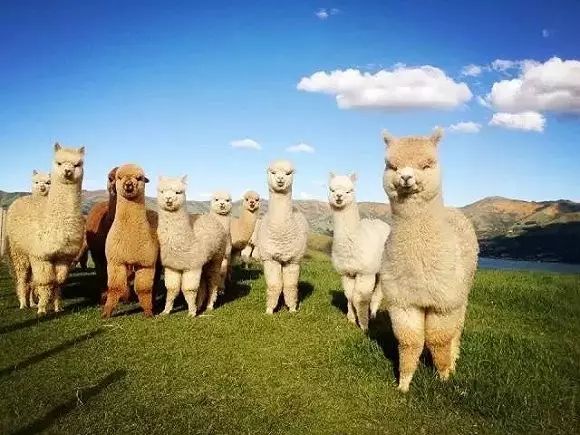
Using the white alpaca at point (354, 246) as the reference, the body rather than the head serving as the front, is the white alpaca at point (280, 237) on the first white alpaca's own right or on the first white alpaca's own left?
on the first white alpaca's own right

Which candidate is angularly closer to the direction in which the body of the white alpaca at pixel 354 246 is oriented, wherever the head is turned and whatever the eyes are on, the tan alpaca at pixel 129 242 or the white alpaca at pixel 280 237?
the tan alpaca

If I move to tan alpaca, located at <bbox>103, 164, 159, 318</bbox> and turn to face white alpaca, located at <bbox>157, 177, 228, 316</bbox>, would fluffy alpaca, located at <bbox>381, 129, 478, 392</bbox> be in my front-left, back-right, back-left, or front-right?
front-right

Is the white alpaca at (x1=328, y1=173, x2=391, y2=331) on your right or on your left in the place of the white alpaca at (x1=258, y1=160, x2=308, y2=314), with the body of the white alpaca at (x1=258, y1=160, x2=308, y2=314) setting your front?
on your left

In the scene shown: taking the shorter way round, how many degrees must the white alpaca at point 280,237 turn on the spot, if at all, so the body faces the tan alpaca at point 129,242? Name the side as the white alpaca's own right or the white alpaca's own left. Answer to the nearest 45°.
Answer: approximately 90° to the white alpaca's own right

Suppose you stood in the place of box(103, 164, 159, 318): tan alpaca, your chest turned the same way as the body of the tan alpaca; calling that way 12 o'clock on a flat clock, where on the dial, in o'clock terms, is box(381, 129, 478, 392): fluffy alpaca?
The fluffy alpaca is roughly at 11 o'clock from the tan alpaca.

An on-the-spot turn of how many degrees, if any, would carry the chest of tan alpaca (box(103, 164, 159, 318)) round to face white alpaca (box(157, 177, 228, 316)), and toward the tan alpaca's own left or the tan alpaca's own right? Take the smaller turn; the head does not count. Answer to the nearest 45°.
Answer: approximately 90° to the tan alpaca's own left

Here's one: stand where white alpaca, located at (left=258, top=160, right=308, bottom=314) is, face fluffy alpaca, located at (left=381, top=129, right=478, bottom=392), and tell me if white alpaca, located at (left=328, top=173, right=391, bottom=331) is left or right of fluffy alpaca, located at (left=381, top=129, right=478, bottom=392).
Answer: left

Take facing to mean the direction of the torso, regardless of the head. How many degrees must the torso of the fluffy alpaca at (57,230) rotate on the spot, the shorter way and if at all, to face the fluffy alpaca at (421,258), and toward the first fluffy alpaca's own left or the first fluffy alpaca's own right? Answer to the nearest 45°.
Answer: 0° — it already faces it

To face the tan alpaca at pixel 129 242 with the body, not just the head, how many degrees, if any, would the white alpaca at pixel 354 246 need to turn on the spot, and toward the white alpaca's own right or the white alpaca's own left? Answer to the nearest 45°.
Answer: approximately 45° to the white alpaca's own right

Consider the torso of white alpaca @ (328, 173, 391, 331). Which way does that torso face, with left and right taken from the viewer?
facing the viewer and to the left of the viewer

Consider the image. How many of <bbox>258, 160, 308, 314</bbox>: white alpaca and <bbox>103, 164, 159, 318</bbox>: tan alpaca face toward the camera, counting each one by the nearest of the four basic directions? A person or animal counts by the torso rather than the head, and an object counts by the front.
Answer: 2

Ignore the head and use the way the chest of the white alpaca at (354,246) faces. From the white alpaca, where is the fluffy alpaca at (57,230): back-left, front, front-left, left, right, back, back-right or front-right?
front-right

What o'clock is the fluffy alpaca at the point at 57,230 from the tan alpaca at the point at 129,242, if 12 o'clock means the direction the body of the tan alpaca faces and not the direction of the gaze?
The fluffy alpaca is roughly at 4 o'clock from the tan alpaca.

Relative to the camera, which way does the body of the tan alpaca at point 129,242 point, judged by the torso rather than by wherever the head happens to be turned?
toward the camera

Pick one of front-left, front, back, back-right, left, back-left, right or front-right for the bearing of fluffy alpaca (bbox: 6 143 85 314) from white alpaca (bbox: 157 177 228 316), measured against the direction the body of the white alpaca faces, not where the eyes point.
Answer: front-right

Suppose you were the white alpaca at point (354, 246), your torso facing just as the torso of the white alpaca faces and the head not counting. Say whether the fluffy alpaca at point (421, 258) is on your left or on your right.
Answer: on your left
